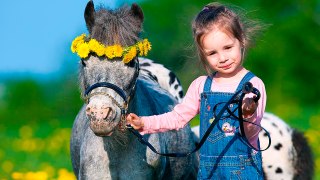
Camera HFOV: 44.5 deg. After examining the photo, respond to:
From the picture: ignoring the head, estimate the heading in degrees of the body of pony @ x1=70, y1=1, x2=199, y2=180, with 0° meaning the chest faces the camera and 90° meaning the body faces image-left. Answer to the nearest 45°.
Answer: approximately 45°

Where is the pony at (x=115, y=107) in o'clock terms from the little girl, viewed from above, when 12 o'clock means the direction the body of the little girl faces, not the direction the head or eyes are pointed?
The pony is roughly at 3 o'clock from the little girl.

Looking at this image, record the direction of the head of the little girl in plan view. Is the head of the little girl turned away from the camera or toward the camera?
toward the camera

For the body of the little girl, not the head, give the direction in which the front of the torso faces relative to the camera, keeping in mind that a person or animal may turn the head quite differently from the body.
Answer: toward the camera

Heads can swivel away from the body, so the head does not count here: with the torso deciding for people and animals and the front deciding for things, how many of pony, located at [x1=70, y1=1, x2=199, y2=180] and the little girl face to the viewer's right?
0
